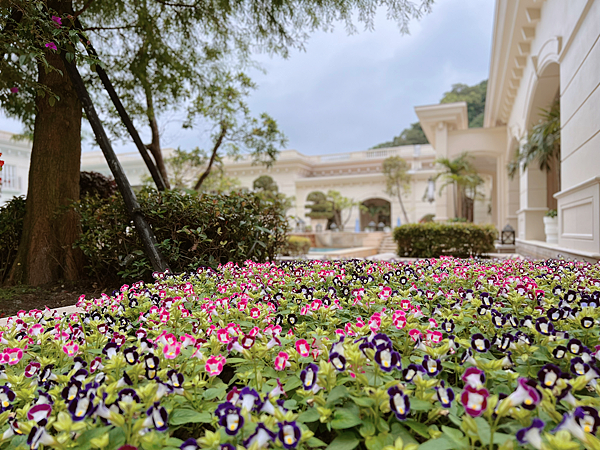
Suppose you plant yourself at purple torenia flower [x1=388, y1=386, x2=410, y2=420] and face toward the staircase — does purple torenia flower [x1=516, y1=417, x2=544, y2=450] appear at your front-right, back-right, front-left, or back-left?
back-right

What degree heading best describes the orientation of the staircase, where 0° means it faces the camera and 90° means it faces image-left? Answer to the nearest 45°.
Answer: approximately 0°

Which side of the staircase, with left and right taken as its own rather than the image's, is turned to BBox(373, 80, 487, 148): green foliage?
back

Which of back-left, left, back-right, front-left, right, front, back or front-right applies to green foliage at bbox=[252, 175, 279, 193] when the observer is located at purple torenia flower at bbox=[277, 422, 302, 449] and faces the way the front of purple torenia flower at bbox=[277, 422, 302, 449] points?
back

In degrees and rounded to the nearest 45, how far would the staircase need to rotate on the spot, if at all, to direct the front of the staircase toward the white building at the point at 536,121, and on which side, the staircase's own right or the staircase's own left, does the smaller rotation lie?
approximately 45° to the staircase's own left

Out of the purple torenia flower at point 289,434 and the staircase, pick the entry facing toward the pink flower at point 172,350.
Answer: the staircase

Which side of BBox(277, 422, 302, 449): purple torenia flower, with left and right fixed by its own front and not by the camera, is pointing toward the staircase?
back

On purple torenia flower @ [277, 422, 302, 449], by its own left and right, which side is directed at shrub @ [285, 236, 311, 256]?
back

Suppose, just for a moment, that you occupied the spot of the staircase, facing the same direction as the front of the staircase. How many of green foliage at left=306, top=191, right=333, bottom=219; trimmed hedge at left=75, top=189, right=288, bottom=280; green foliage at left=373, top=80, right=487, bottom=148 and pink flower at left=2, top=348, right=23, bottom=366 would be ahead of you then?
2

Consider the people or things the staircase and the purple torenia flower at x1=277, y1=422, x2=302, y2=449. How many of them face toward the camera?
2

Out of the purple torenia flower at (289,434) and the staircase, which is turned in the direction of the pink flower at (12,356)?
the staircase

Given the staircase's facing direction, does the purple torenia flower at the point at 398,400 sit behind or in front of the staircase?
in front

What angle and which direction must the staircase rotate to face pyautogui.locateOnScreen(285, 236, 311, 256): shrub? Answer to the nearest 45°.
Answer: approximately 45° to its right
